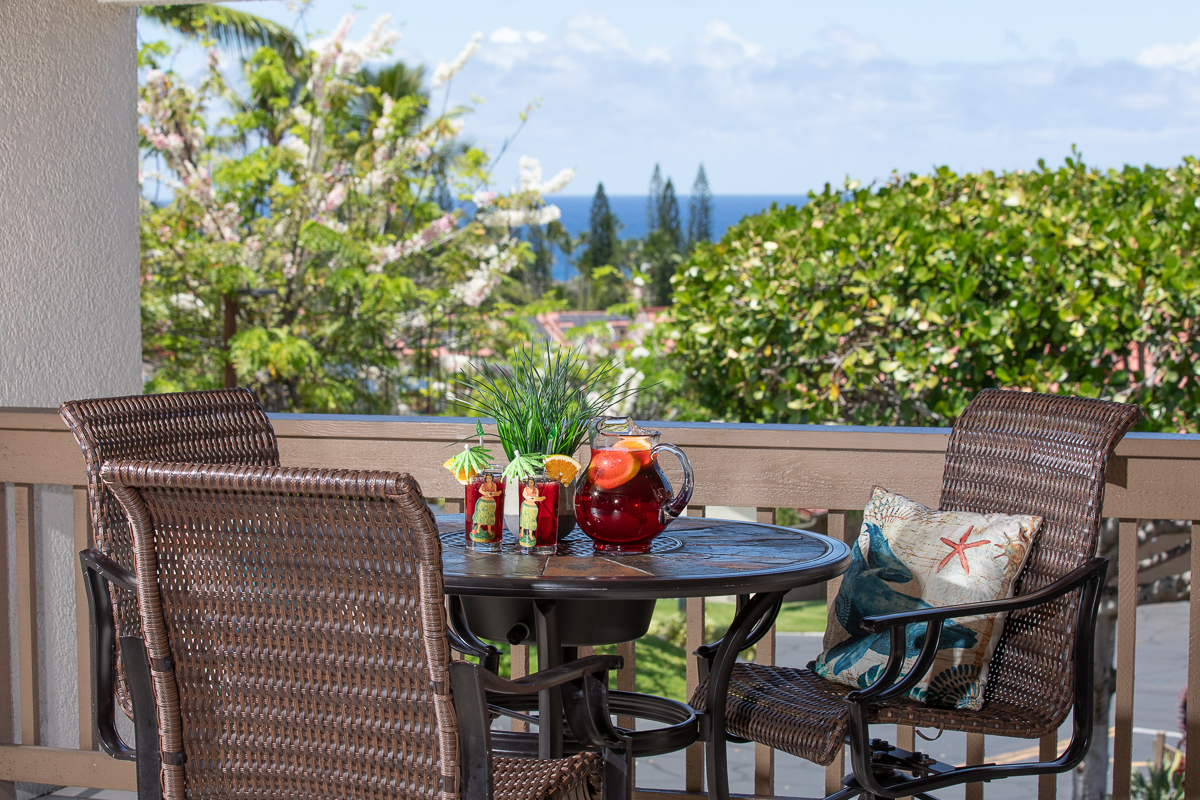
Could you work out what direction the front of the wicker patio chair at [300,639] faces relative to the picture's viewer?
facing away from the viewer and to the right of the viewer

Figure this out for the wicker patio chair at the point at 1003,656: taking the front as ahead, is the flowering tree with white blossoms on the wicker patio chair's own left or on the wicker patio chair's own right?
on the wicker patio chair's own right

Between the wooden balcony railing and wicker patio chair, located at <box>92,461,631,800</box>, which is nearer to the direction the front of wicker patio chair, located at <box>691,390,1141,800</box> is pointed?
the wicker patio chair

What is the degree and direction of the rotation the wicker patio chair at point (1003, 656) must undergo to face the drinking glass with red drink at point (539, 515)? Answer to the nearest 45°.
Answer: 0° — it already faces it

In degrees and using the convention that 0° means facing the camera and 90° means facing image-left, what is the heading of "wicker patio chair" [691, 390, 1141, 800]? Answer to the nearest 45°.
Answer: approximately 45°

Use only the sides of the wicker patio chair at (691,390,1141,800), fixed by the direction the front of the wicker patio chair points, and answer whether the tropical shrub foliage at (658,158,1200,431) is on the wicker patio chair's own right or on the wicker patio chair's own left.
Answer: on the wicker patio chair's own right

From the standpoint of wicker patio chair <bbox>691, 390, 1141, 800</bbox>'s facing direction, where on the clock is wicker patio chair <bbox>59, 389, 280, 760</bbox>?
wicker patio chair <bbox>59, 389, 280, 760</bbox> is roughly at 1 o'clock from wicker patio chair <bbox>691, 390, 1141, 800</bbox>.

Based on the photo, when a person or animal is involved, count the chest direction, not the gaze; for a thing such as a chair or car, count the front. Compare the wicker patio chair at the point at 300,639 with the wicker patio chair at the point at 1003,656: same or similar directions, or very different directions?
very different directions
